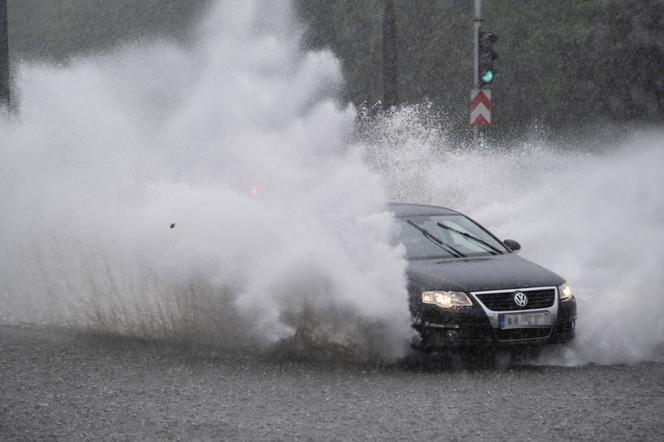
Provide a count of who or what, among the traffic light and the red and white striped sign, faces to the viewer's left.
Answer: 0

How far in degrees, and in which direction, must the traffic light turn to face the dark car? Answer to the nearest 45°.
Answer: approximately 45° to its right

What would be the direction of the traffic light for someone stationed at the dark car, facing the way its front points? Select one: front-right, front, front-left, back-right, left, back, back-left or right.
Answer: back-left

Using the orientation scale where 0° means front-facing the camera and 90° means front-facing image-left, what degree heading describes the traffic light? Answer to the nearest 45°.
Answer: approximately 315°

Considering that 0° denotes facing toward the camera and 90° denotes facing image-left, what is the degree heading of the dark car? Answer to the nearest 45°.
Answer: approximately 315°

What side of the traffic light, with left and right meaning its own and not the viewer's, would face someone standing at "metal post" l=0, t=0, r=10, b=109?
right

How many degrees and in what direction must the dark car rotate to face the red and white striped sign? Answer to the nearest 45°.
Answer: approximately 135° to its left

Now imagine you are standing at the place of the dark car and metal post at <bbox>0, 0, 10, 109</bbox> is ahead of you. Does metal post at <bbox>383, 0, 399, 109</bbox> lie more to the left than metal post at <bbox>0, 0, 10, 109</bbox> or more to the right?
right

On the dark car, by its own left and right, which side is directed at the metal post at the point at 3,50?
back

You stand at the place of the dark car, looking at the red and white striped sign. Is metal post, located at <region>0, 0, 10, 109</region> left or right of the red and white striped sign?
left

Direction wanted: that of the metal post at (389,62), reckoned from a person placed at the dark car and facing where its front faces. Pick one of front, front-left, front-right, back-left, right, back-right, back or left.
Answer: back-left

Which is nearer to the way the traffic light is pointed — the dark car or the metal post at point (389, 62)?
the dark car
